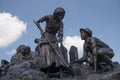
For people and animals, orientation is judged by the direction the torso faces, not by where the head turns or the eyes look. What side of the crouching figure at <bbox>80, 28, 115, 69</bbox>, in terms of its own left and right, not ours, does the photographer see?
left

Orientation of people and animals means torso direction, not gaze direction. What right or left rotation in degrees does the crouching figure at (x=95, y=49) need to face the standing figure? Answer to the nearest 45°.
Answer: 0° — it already faces it

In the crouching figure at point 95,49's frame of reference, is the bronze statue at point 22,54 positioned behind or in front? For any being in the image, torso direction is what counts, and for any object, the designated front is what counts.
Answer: in front
